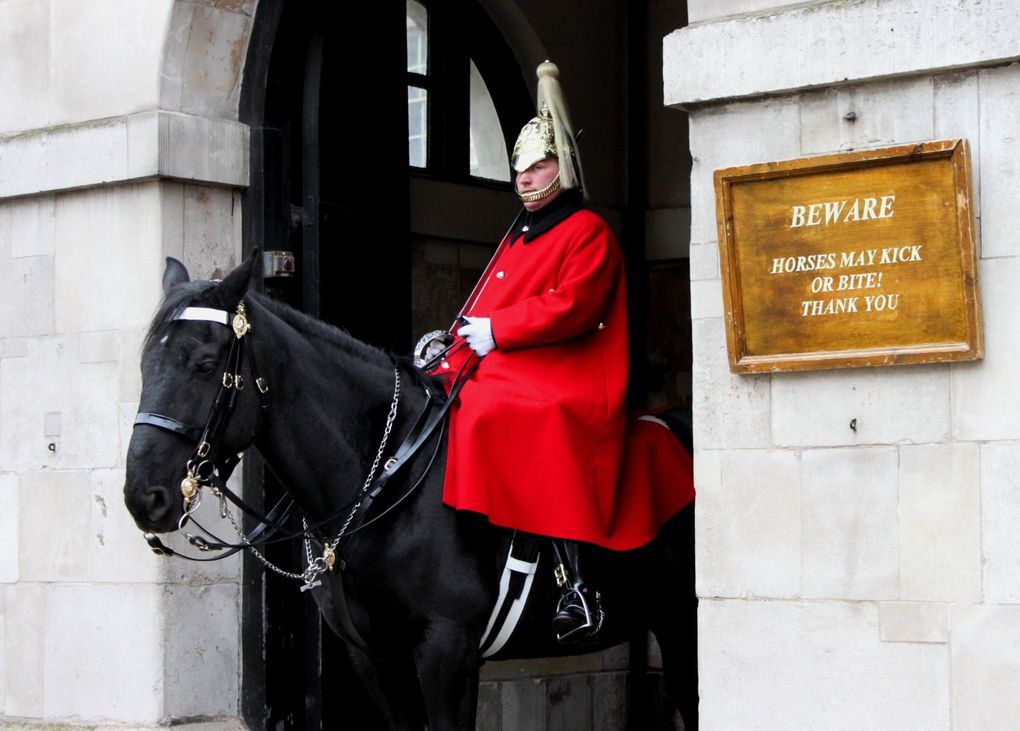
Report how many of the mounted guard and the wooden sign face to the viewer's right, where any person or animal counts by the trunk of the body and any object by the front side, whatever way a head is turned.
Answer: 0

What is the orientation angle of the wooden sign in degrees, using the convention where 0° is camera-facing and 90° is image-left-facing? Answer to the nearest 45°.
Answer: approximately 0°

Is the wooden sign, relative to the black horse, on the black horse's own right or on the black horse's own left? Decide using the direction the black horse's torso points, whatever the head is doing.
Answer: on the black horse's own left

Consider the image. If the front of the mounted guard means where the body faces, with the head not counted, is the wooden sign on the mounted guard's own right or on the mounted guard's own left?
on the mounted guard's own left
